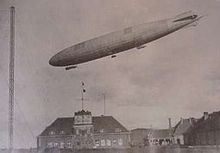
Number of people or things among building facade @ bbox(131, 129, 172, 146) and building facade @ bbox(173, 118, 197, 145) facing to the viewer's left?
0

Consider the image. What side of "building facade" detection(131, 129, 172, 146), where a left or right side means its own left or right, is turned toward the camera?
front

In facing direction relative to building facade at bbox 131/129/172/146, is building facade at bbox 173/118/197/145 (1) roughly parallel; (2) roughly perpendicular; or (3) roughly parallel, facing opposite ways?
roughly parallel

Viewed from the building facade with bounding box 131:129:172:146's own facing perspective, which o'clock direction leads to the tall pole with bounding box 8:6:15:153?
The tall pole is roughly at 3 o'clock from the building facade.

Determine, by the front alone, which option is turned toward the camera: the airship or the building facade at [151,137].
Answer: the building facade

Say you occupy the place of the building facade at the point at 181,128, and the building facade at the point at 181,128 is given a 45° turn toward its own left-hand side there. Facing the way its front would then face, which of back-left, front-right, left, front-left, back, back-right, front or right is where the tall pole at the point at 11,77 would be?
back-right
